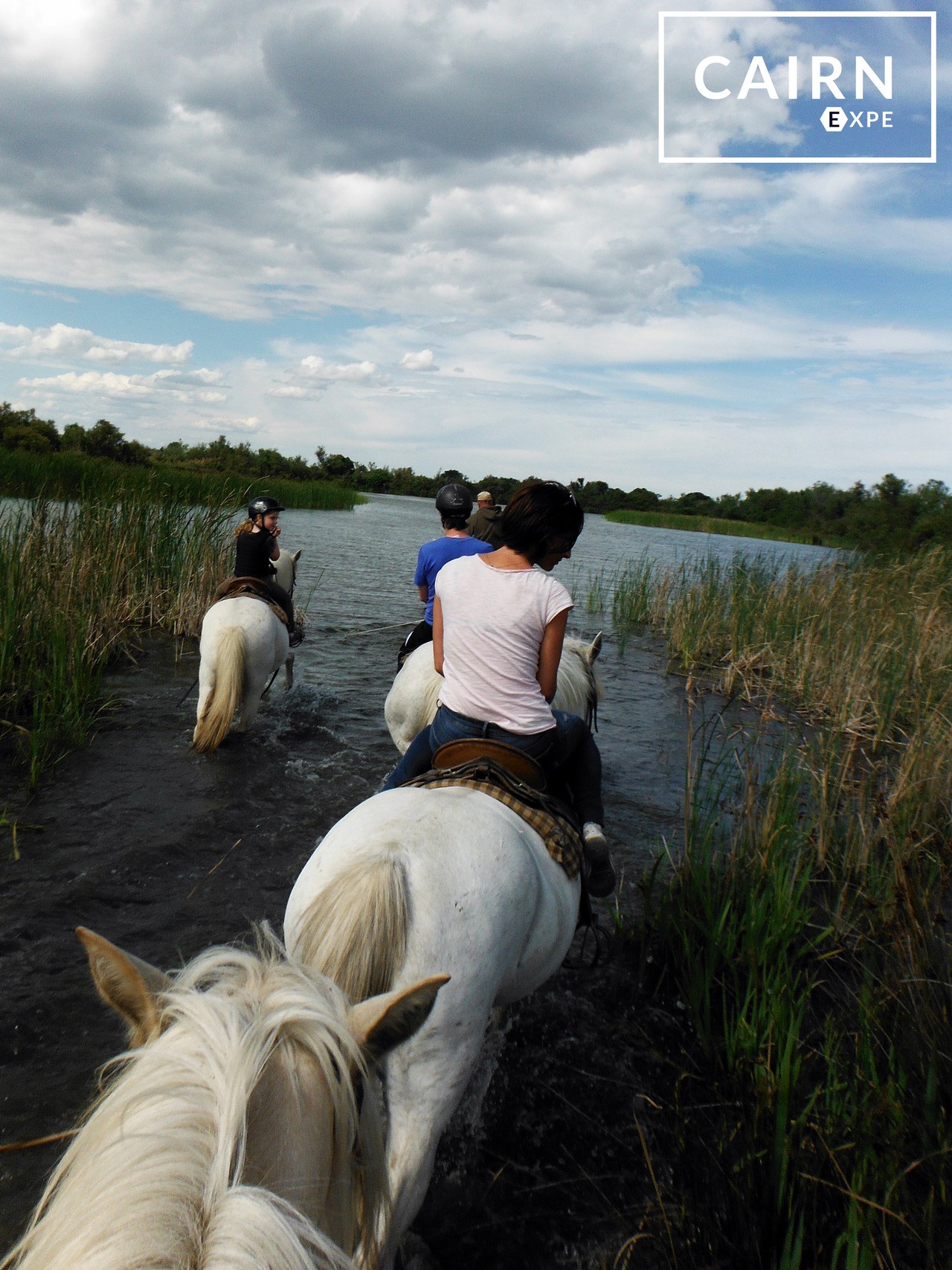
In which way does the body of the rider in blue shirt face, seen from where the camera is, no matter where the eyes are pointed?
away from the camera

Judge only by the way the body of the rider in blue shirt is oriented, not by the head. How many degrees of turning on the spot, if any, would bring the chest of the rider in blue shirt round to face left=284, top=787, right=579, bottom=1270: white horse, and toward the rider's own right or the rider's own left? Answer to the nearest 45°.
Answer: approximately 180°

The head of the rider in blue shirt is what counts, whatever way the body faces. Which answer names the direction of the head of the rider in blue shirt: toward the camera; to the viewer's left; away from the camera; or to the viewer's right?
away from the camera

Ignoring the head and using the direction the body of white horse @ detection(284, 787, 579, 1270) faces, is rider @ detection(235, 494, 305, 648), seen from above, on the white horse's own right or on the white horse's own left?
on the white horse's own left

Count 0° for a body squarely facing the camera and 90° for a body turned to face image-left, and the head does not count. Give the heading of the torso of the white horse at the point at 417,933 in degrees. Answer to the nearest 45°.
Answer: approximately 225°

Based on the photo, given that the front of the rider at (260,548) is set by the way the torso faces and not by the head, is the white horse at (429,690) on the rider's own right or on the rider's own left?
on the rider's own right

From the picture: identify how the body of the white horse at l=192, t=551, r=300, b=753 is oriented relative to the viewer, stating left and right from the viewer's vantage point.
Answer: facing away from the viewer and to the right of the viewer

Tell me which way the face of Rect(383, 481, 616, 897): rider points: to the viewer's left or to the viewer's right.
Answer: to the viewer's right

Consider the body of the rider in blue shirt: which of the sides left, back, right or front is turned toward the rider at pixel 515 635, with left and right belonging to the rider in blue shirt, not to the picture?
back
